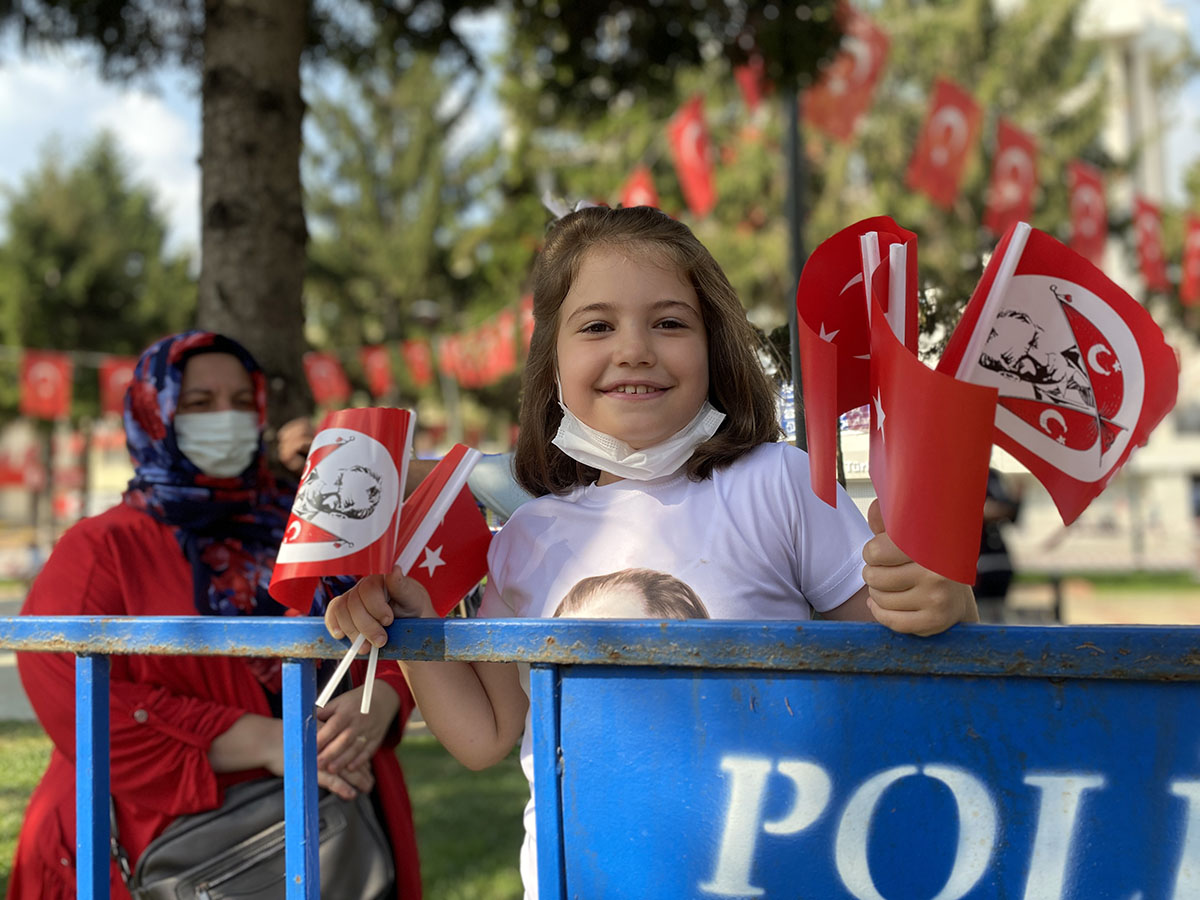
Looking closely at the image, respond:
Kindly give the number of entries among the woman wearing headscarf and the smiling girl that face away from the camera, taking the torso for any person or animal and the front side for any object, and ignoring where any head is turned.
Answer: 0

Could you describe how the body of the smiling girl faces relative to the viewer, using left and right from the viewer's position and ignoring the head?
facing the viewer

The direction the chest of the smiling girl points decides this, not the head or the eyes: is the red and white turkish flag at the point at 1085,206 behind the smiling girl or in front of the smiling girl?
behind

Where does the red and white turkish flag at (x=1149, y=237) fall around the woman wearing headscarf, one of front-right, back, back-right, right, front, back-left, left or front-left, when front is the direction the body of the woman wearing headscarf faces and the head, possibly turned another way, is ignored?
left

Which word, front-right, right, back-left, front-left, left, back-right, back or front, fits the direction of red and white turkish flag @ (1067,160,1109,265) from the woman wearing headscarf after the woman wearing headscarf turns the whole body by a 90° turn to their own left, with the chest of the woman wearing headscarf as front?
front

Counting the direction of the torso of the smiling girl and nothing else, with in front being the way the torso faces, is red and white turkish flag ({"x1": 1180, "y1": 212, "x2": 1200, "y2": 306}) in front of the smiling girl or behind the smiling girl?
behind

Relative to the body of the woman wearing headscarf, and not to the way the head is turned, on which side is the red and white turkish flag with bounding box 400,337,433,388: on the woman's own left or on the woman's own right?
on the woman's own left

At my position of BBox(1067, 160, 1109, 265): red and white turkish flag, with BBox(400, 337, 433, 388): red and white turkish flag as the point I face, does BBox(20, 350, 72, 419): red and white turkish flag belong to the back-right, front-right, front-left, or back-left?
front-left

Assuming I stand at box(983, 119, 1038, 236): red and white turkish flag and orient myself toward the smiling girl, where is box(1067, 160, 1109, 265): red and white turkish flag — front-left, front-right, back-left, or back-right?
back-left

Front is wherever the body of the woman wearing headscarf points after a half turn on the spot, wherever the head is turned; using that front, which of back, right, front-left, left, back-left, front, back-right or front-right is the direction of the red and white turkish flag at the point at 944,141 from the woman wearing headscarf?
right

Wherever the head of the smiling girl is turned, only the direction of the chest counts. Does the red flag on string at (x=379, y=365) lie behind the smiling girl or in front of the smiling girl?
behind

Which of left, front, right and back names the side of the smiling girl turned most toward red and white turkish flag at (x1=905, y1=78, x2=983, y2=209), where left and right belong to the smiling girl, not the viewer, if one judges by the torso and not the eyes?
back

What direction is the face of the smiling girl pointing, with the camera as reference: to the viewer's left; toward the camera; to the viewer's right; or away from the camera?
toward the camera
